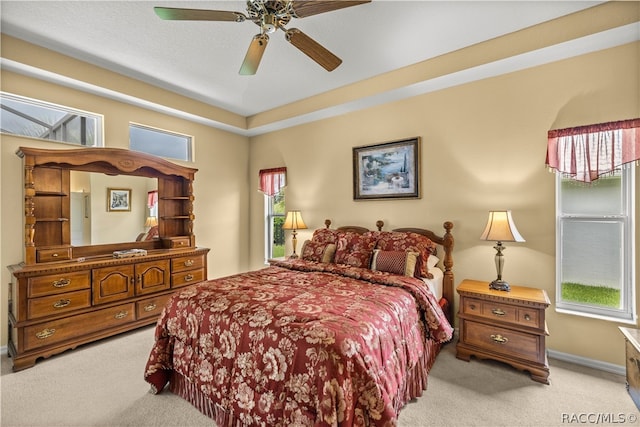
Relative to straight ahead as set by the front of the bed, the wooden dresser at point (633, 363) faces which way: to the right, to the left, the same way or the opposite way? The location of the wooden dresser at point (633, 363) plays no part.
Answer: to the right

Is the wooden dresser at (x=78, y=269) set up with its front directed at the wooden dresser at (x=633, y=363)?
yes

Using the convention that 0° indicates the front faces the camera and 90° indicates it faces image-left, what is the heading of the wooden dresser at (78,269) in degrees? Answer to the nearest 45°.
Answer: approximately 315°

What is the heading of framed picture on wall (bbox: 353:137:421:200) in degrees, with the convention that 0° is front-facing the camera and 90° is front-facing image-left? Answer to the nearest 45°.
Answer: approximately 45°

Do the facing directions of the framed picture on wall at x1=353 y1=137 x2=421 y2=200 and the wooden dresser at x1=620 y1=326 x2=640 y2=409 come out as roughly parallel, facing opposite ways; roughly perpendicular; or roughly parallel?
roughly perpendicular

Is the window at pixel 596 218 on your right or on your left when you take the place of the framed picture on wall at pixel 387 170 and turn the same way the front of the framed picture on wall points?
on your left

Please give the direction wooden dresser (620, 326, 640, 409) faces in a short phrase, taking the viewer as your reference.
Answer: facing to the left of the viewer

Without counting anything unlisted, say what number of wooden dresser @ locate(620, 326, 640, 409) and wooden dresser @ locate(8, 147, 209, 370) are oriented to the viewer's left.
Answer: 1

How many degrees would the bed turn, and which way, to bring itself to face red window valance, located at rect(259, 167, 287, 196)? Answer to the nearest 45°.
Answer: approximately 135° to its right

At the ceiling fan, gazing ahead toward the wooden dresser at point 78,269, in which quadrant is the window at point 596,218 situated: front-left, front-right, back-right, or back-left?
back-right

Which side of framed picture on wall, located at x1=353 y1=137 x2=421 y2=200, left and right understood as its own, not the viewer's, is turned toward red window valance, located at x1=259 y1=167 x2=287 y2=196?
right

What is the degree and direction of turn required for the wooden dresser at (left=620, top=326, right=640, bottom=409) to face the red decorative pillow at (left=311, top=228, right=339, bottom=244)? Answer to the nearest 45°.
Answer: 0° — it already faces it
